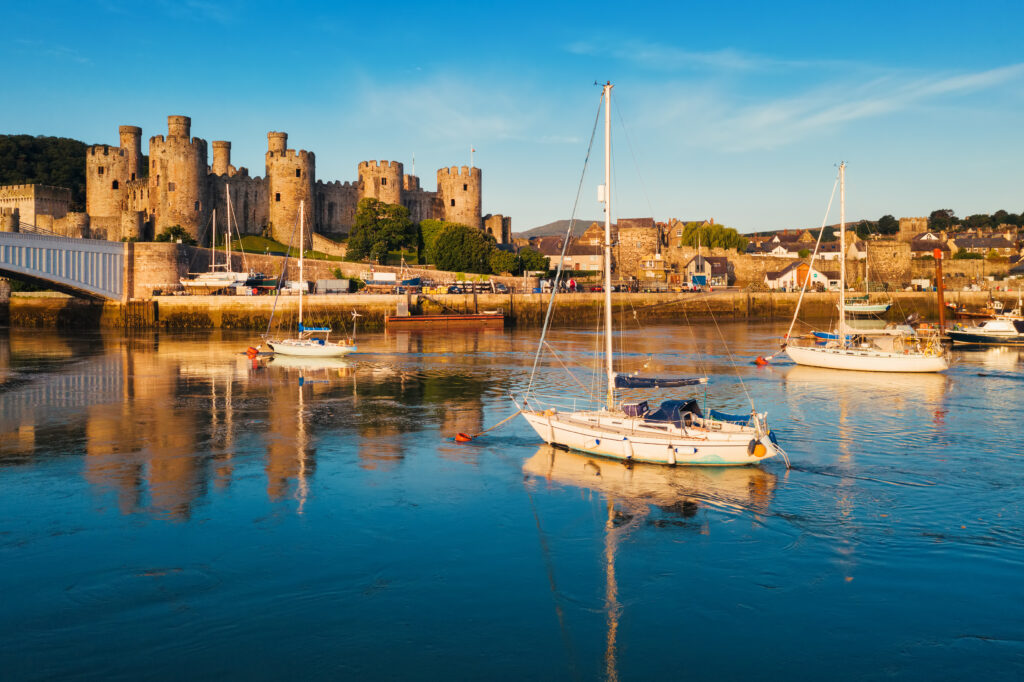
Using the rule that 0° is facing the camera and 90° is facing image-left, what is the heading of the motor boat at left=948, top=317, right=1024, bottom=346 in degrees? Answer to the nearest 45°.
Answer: approximately 90°

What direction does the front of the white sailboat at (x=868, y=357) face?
to the viewer's left

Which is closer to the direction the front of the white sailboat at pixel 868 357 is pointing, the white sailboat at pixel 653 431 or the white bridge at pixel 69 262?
the white bridge

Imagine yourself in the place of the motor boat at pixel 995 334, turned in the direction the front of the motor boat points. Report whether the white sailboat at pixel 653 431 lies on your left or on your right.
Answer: on your left

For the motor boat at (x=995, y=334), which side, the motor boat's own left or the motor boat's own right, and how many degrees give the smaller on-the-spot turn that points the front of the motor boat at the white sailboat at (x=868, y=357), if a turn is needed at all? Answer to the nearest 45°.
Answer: approximately 90° to the motor boat's own left

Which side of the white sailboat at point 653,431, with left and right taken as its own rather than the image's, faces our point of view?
left

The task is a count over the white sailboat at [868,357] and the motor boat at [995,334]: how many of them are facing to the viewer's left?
2
